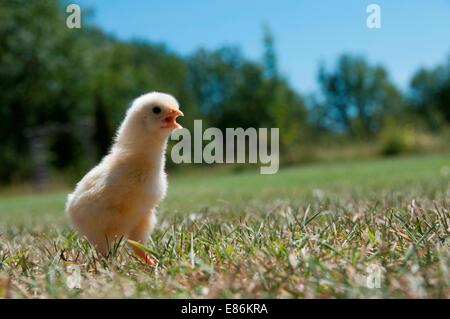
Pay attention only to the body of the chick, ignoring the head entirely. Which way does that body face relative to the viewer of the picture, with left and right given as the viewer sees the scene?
facing to the right of the viewer

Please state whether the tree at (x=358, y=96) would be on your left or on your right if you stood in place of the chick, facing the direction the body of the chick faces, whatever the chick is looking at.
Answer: on your left

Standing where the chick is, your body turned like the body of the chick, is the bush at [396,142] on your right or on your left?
on your left
